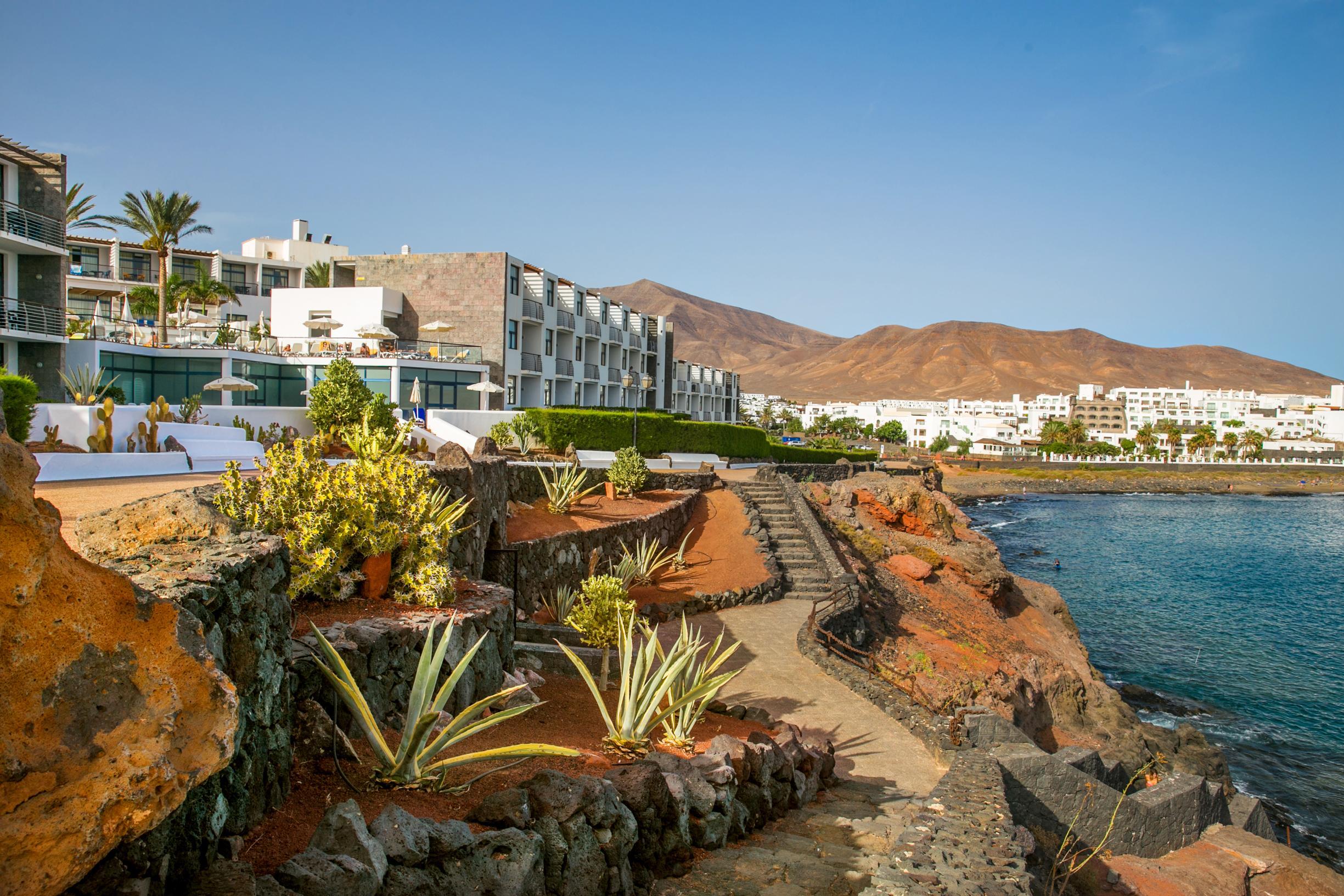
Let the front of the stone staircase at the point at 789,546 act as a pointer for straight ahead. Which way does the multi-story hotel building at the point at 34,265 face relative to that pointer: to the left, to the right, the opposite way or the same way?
to the left

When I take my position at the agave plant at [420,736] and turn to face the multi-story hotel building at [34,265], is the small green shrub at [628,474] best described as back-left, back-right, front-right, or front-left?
front-right

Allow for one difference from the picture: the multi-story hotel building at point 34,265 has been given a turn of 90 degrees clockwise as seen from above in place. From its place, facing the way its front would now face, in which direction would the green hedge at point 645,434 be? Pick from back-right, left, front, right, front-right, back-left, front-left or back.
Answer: back-left

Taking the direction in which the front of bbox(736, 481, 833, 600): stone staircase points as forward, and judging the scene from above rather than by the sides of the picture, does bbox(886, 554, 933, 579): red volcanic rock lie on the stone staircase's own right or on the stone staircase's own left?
on the stone staircase's own left

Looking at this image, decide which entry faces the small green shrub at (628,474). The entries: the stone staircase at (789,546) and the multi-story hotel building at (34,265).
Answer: the multi-story hotel building

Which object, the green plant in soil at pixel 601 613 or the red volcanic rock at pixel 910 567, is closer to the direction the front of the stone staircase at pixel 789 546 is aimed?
the green plant in soil

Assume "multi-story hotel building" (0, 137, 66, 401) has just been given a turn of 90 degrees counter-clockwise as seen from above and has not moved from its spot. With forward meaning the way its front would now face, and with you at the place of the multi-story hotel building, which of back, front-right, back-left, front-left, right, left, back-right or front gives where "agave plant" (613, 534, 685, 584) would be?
right

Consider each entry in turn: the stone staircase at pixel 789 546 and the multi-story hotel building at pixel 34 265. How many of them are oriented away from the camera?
0

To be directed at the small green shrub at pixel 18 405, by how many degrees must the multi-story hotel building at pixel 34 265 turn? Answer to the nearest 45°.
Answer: approximately 45° to its right

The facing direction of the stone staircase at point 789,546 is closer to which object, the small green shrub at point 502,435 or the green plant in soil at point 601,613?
the green plant in soil

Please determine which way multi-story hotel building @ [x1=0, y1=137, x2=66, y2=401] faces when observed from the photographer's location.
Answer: facing the viewer and to the right of the viewer

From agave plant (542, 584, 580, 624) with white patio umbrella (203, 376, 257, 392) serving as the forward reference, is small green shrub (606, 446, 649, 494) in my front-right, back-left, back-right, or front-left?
front-right

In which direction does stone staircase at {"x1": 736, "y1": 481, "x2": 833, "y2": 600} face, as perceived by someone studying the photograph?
facing the viewer

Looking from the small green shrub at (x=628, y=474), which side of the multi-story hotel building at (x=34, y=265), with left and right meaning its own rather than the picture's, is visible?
front

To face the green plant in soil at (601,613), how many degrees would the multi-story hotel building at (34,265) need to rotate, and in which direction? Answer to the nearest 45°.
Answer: approximately 45° to its right
